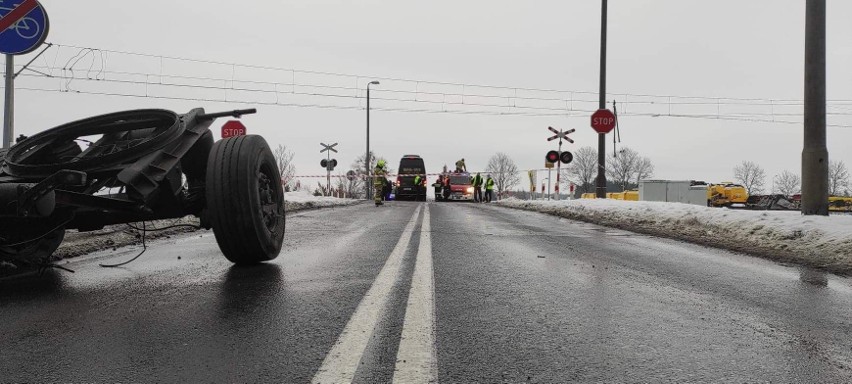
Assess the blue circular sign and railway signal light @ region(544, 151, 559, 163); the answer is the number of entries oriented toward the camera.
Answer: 2

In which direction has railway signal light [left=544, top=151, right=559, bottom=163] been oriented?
toward the camera

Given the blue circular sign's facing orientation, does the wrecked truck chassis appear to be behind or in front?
in front

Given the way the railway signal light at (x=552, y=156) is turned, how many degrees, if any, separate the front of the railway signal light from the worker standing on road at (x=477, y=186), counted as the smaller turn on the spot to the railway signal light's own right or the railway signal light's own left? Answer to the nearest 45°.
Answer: approximately 135° to the railway signal light's own right

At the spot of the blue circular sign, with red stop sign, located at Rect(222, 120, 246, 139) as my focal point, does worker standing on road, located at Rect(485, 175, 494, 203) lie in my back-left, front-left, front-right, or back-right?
front-right

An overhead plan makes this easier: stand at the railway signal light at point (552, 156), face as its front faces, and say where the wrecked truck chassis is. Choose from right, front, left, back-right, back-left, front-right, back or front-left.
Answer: front

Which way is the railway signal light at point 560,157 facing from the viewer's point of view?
toward the camera

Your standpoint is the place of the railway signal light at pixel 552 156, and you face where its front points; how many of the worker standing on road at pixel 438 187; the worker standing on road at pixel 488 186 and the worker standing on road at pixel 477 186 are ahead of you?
0

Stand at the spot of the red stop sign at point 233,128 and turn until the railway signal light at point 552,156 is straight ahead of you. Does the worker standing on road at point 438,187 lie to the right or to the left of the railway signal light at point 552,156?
left

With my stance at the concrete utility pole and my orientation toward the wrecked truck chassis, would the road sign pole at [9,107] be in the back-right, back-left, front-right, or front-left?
front-right

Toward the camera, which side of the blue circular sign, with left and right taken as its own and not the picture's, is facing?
front
